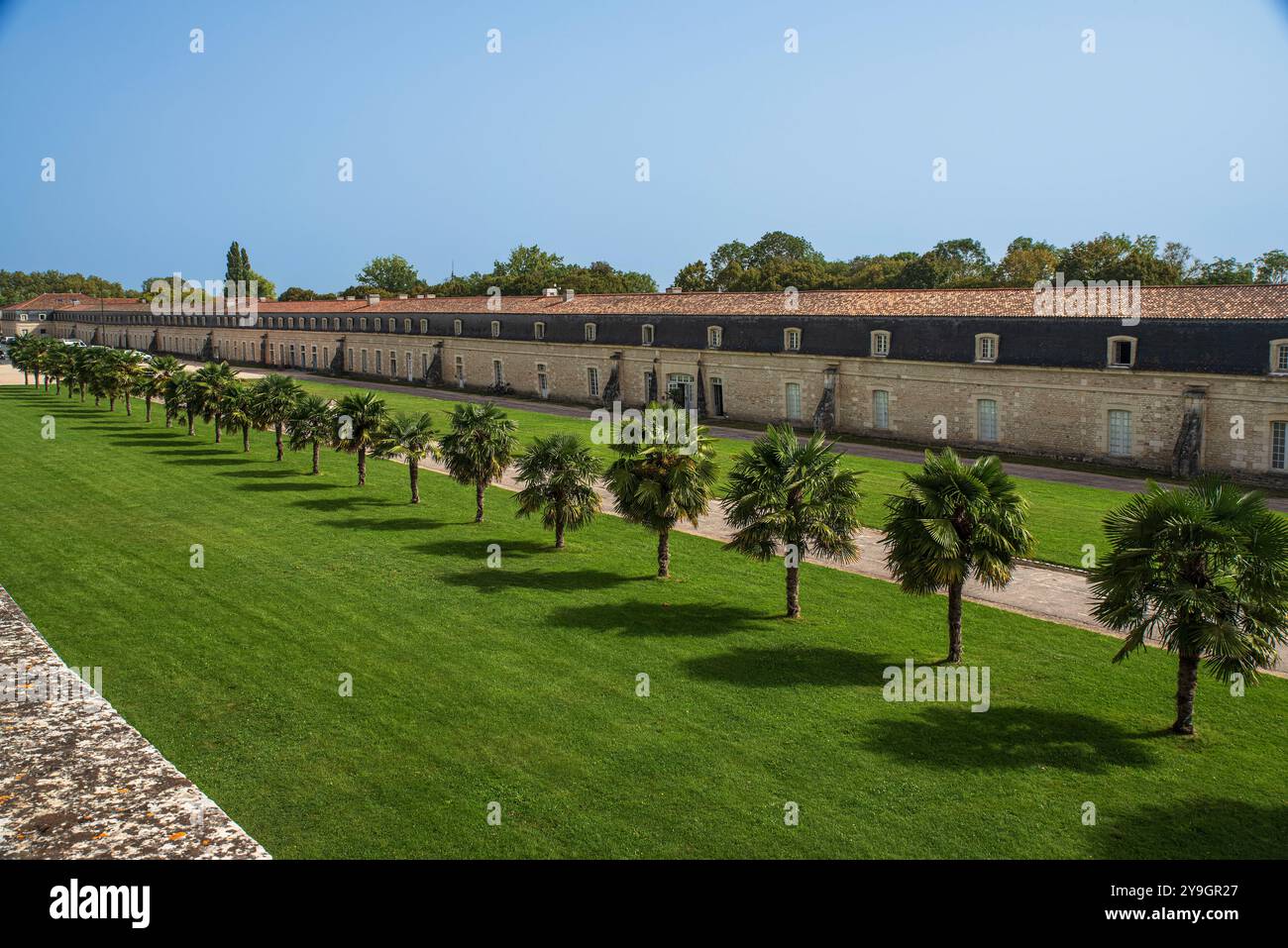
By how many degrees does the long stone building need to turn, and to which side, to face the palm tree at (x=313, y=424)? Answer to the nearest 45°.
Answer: approximately 45° to its right

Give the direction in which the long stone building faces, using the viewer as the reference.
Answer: facing the viewer and to the left of the viewer

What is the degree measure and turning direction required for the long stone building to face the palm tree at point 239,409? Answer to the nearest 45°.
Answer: approximately 45° to its right

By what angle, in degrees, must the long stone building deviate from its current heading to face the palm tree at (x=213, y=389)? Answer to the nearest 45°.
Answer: approximately 45° to its right

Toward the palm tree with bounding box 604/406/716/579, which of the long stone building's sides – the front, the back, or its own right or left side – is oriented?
front

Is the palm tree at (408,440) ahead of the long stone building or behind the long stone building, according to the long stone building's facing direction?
ahead
